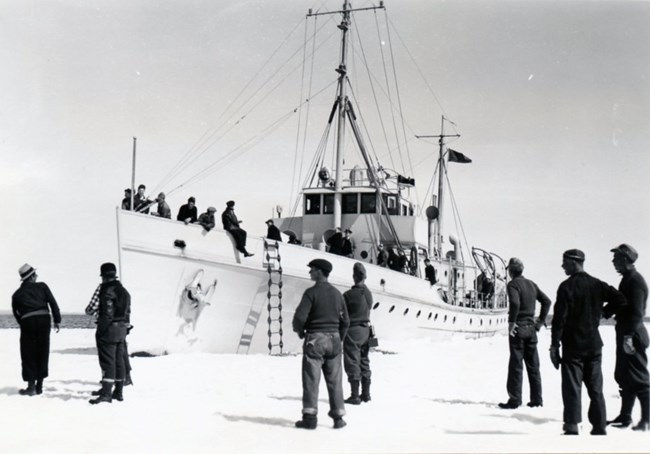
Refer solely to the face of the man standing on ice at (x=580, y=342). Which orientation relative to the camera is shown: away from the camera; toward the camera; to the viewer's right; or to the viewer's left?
to the viewer's left

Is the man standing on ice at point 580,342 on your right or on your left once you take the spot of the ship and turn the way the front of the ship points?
on your left

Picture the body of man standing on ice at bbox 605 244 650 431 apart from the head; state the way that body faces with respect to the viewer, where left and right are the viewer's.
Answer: facing to the left of the viewer

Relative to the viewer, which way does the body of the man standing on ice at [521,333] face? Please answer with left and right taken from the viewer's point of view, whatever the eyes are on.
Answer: facing away from the viewer and to the left of the viewer

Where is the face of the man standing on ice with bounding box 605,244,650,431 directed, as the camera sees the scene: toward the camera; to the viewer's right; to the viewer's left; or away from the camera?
to the viewer's left

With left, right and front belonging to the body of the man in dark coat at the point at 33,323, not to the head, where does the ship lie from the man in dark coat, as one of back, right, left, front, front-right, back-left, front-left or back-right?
front-right

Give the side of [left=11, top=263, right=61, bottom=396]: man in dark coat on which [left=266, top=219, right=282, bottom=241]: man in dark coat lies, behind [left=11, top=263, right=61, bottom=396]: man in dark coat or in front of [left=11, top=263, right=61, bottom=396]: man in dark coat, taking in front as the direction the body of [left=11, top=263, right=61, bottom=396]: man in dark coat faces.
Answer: in front

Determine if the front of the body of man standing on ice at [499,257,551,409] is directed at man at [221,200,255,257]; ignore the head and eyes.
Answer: yes

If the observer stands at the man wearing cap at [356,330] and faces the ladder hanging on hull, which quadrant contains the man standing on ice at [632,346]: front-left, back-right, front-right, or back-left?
back-right

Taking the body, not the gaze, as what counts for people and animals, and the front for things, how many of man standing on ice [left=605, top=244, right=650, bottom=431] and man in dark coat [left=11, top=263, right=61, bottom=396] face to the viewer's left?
1

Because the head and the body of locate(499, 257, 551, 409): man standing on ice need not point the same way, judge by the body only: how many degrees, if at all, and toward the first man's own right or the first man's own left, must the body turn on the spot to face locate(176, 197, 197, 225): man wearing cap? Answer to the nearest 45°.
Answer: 0° — they already face them
